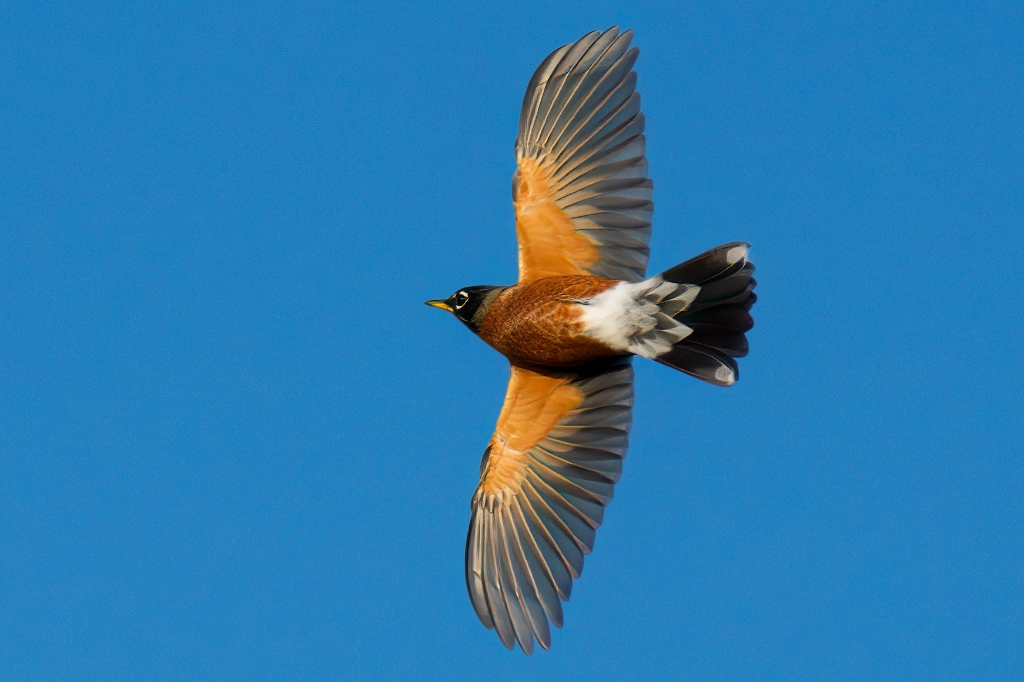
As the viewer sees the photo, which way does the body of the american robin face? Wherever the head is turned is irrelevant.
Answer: to the viewer's left
